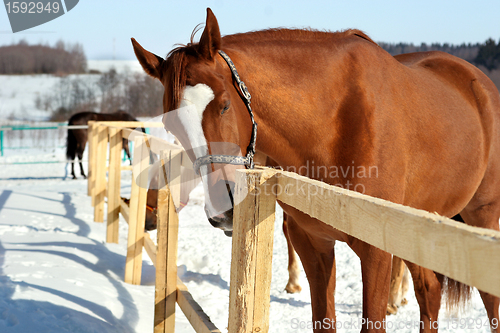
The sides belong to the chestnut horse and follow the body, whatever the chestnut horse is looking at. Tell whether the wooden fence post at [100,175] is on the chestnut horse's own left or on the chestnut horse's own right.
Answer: on the chestnut horse's own right

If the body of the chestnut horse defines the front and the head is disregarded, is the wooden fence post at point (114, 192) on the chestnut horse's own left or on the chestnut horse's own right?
on the chestnut horse's own right

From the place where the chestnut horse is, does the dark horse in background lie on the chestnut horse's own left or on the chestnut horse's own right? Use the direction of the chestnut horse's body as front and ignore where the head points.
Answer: on the chestnut horse's own right

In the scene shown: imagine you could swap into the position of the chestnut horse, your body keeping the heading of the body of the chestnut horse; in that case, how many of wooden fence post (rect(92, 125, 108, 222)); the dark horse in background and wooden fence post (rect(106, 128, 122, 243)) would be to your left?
0

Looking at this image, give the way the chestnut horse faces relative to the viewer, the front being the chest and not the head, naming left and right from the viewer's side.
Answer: facing the viewer and to the left of the viewer
